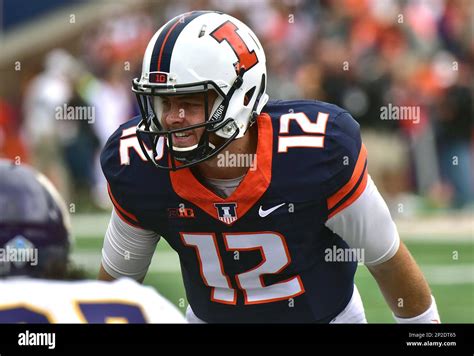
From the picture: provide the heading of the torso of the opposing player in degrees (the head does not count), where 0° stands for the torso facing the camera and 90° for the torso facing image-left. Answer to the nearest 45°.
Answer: approximately 180°

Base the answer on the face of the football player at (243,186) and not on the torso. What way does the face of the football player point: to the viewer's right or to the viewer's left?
to the viewer's left

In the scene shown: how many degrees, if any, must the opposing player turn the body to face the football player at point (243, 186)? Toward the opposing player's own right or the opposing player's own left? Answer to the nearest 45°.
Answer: approximately 45° to the opposing player's own right
